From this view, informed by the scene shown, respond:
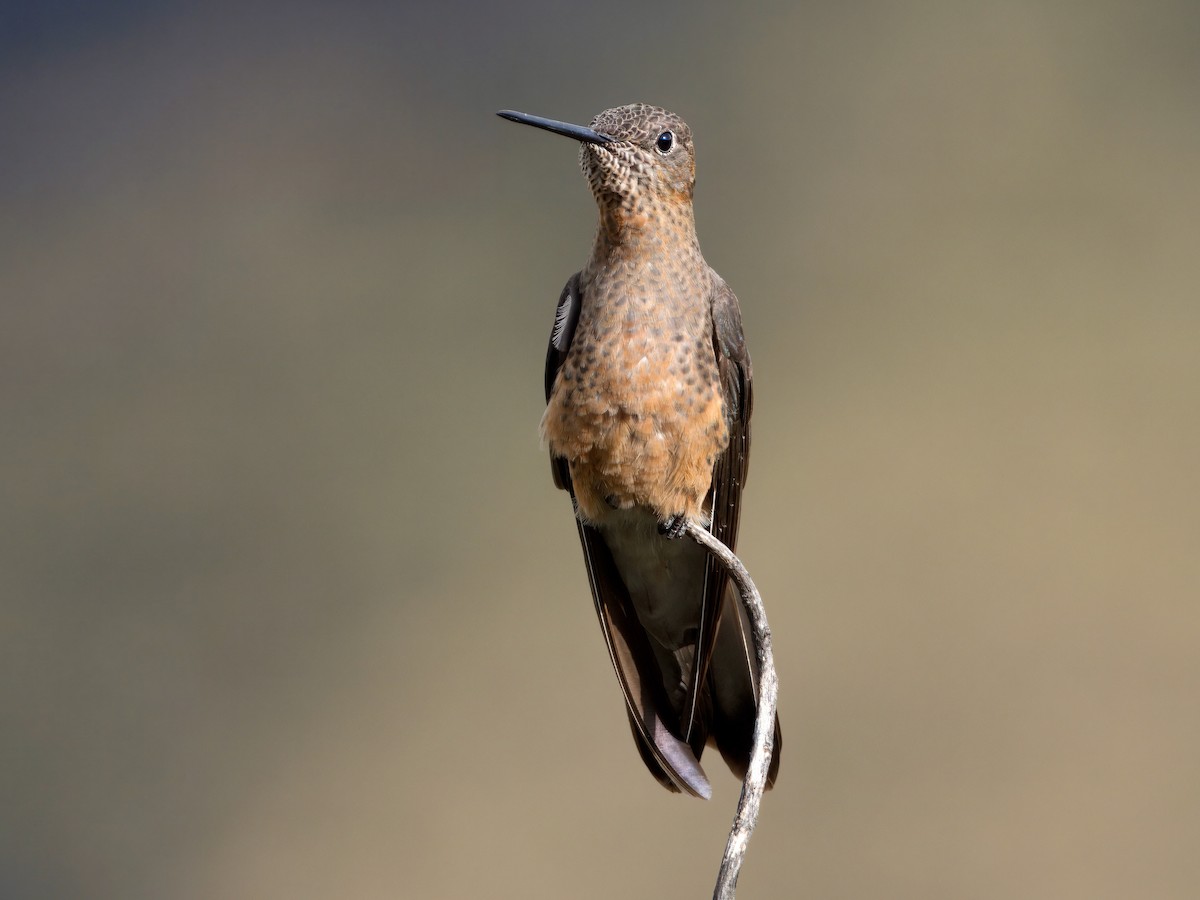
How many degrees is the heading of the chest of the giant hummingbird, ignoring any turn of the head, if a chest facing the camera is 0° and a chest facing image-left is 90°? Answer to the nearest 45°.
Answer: approximately 0°
